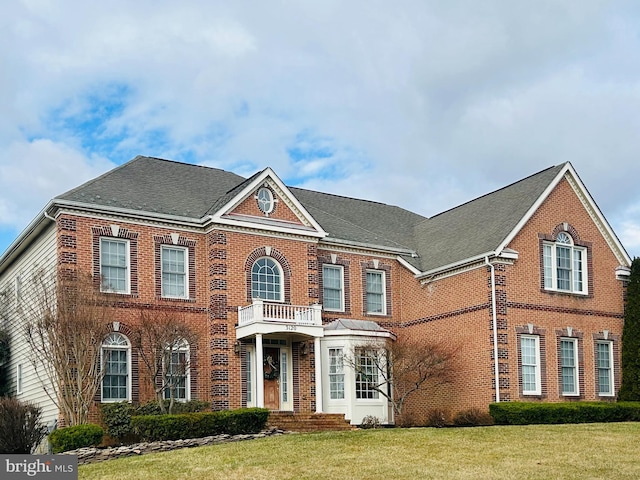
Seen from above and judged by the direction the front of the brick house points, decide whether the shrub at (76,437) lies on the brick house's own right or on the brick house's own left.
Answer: on the brick house's own right

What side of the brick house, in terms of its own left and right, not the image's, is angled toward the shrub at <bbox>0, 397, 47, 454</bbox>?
right

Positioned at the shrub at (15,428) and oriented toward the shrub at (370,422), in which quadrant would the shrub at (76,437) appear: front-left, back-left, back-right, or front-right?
front-right

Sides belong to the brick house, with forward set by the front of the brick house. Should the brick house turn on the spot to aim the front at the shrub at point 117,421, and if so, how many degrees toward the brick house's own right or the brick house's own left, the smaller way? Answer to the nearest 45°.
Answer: approximately 90° to the brick house's own right

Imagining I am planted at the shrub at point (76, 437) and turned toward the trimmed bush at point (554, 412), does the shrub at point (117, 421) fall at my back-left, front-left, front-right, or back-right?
front-left

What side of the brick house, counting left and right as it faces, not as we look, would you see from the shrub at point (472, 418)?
front

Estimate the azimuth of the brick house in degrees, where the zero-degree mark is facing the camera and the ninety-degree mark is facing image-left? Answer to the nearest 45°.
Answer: approximately 315°
